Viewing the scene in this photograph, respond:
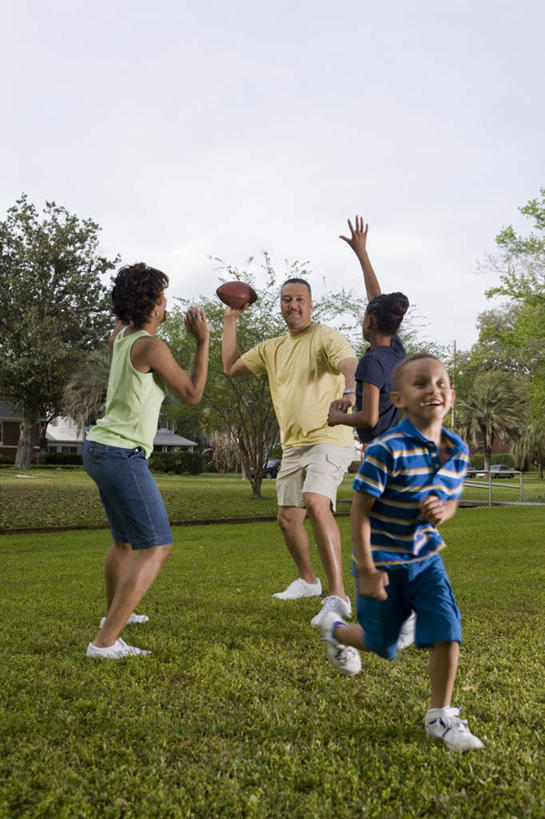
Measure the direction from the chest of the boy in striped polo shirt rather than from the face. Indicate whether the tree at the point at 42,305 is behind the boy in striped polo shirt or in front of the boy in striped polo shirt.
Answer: behind

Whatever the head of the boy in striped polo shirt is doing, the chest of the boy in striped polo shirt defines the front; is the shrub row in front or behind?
behind

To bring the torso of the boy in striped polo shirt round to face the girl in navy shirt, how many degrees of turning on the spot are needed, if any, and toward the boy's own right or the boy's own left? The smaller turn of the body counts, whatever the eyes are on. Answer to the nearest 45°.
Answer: approximately 135° to the boy's own left

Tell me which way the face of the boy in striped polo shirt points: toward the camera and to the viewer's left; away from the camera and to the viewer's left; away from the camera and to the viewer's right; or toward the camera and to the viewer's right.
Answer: toward the camera and to the viewer's right

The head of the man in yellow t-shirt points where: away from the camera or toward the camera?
toward the camera

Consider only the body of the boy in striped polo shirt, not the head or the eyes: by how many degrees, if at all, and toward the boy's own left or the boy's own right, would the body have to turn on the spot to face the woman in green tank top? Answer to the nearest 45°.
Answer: approximately 180°

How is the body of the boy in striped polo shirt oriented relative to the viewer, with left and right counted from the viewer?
facing the viewer and to the right of the viewer

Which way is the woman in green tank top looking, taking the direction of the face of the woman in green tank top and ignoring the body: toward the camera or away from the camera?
away from the camera

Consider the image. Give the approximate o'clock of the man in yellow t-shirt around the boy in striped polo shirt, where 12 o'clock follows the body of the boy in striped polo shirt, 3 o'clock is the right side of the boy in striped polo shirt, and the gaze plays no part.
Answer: The man in yellow t-shirt is roughly at 7 o'clock from the boy in striped polo shirt.
